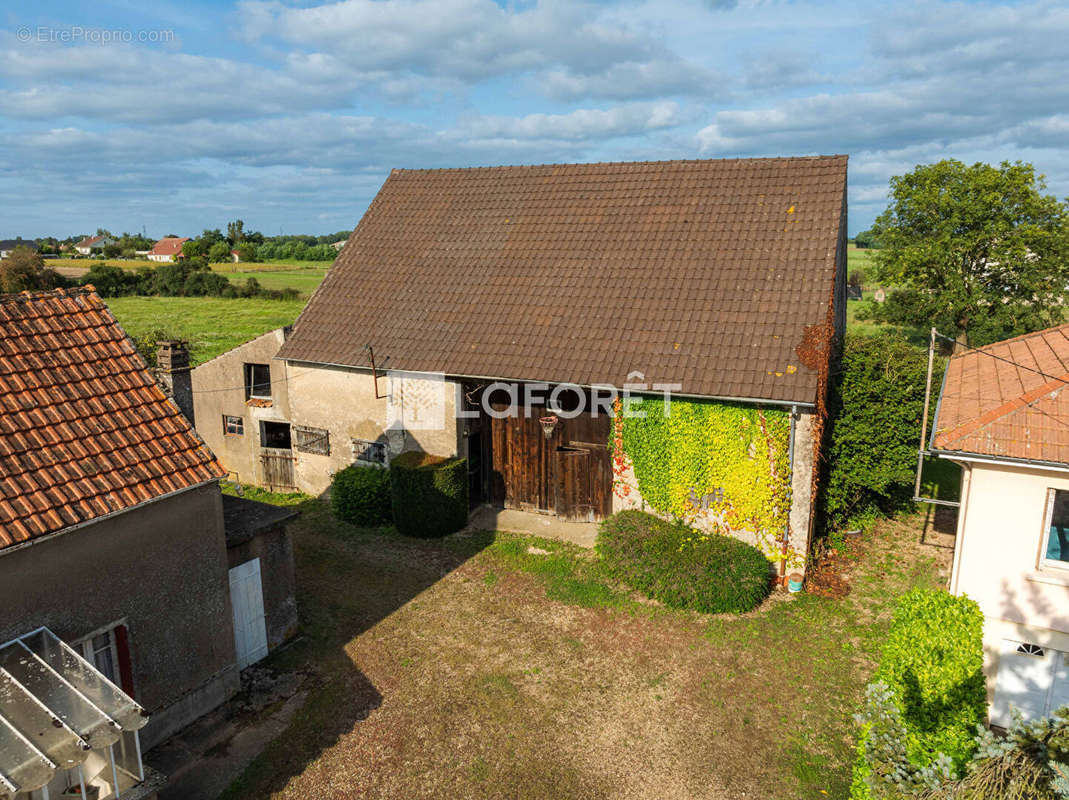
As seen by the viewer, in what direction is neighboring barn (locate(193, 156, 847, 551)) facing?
toward the camera

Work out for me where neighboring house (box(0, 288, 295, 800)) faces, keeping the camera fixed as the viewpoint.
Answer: facing the viewer and to the right of the viewer

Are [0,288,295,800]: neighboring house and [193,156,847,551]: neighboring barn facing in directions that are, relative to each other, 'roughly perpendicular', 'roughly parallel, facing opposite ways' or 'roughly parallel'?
roughly perpendicular

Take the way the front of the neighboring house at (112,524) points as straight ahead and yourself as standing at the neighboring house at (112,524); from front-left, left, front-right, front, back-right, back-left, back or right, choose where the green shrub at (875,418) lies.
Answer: front-left

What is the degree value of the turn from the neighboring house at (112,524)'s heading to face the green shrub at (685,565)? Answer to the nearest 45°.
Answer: approximately 45° to its left

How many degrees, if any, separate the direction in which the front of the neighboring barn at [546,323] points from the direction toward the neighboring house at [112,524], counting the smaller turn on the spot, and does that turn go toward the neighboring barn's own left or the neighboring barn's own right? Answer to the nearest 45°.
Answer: approximately 45° to the neighboring barn's own right

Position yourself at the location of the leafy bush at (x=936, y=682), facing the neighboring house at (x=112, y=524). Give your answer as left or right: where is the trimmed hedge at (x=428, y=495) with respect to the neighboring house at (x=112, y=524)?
right

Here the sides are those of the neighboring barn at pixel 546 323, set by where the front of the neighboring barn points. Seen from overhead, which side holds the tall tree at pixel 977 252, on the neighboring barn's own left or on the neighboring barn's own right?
on the neighboring barn's own left

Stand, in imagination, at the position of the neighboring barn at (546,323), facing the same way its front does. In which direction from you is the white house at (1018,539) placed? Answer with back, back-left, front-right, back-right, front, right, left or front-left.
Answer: front-left

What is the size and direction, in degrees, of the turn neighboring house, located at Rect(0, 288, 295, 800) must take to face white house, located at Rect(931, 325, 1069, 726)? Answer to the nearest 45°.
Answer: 0° — it already faces it
